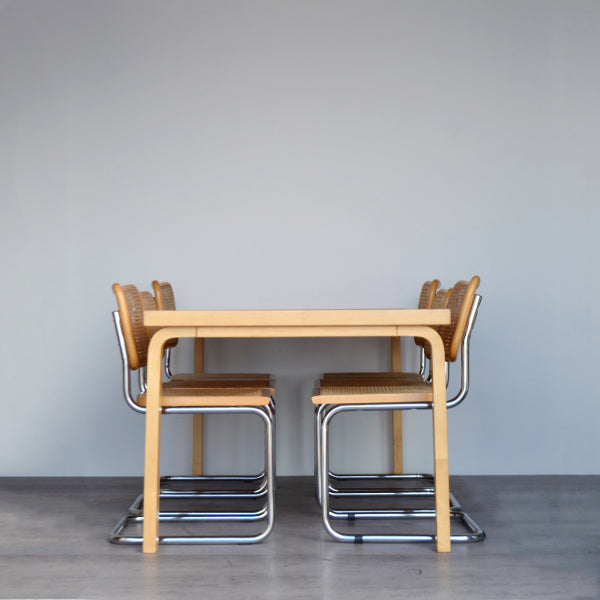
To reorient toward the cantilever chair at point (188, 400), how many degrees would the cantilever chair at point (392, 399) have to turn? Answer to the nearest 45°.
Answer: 0° — it already faces it

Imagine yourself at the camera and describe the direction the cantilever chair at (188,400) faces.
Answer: facing to the right of the viewer

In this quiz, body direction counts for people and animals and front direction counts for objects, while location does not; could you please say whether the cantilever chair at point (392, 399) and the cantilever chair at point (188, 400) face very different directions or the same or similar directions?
very different directions

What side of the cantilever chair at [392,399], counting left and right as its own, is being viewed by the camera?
left

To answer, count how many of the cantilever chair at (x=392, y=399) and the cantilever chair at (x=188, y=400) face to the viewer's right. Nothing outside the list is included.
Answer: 1

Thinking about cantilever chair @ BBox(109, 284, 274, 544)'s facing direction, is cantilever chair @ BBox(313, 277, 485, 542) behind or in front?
in front
